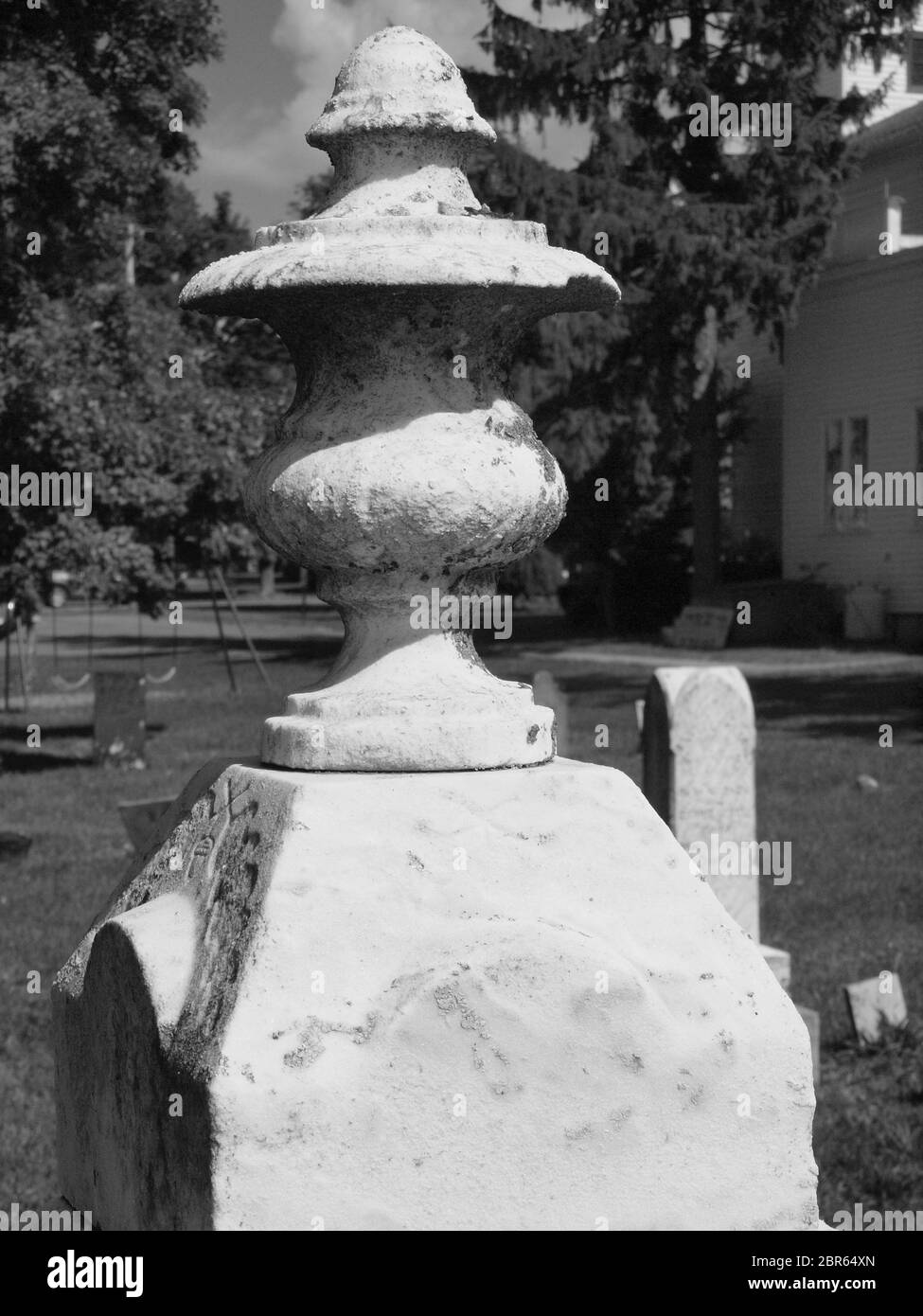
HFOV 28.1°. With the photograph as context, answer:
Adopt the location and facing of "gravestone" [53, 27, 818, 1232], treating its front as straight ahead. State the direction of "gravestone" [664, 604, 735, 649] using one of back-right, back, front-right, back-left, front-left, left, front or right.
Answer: right

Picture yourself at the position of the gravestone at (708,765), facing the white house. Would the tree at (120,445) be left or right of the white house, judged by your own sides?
left

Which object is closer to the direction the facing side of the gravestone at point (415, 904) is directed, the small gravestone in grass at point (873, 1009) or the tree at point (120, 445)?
the tree

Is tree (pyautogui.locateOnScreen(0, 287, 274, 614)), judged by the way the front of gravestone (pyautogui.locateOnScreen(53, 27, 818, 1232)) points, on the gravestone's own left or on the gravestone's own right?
on the gravestone's own right

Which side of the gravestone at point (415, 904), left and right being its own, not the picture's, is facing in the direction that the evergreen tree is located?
right

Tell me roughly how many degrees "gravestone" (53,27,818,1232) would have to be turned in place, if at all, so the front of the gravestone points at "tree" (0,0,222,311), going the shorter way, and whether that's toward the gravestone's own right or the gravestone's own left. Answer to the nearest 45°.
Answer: approximately 90° to the gravestone's own right

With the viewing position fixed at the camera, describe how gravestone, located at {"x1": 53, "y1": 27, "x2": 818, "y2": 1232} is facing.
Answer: facing to the left of the viewer

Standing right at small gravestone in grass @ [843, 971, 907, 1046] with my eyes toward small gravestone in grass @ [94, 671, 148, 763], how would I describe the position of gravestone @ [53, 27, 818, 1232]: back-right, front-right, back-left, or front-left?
back-left

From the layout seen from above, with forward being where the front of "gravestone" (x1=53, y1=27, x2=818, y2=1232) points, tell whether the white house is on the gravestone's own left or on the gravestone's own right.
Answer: on the gravestone's own right

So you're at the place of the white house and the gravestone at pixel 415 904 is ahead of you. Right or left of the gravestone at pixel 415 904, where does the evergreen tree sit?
right
